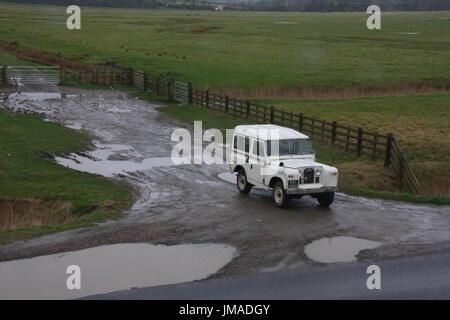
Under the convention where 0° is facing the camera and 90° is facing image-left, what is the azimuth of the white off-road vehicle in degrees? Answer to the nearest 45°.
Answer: approximately 315°
